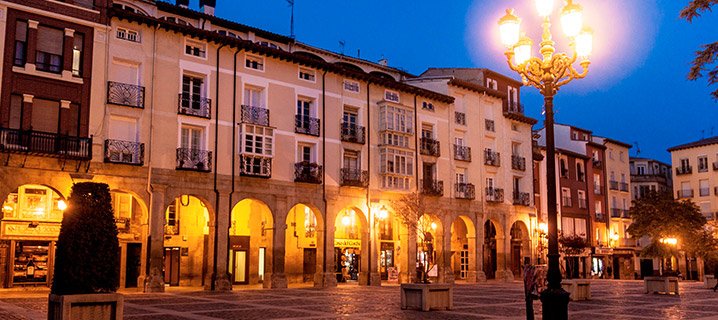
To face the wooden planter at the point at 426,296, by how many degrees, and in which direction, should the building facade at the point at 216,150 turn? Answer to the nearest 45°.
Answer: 0° — it already faces it

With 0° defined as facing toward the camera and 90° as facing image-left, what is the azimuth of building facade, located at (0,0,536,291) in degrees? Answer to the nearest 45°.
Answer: approximately 315°

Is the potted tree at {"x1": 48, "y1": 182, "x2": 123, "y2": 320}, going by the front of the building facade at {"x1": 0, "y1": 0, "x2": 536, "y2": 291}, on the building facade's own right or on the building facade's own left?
on the building facade's own right

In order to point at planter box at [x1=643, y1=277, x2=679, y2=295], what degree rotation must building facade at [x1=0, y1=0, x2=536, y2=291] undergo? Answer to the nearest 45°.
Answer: approximately 45° to its left

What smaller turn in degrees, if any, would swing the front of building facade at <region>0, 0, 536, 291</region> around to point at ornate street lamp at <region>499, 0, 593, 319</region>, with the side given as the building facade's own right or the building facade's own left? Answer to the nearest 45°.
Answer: approximately 45° to the building facade's own right

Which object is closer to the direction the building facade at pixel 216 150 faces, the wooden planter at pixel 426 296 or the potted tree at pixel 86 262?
the wooden planter
